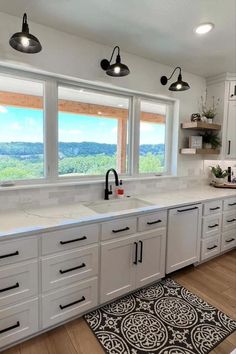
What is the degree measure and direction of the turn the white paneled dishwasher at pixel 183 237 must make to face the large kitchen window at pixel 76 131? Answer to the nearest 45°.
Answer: approximately 135° to its right

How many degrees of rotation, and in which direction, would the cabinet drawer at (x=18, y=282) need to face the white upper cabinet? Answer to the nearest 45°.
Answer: approximately 45° to its left

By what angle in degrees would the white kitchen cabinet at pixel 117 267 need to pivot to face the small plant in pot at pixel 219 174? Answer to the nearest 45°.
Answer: approximately 90° to its left

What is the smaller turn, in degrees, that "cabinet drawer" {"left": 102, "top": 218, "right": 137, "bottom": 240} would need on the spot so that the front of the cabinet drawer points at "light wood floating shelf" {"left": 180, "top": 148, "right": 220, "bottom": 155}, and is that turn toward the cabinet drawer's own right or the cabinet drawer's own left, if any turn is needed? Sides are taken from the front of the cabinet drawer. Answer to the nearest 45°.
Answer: approximately 90° to the cabinet drawer's own left

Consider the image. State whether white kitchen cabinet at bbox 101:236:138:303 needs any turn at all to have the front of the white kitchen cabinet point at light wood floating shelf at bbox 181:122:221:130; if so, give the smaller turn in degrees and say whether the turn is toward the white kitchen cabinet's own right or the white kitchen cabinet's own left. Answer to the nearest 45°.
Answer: approximately 90° to the white kitchen cabinet's own left

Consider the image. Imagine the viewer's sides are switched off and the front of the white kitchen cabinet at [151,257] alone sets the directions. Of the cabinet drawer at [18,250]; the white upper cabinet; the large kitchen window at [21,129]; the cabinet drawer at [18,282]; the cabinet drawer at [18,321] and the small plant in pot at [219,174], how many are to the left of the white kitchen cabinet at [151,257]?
2

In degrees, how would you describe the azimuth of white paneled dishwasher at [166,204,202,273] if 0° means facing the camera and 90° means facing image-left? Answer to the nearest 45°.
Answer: approximately 315°

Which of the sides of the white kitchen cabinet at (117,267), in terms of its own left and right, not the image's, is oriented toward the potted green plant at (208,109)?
left

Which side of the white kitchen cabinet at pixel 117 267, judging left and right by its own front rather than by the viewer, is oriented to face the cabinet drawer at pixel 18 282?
right

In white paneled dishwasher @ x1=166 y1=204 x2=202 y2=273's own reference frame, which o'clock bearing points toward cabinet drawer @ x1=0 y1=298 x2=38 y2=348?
The cabinet drawer is roughly at 3 o'clock from the white paneled dishwasher.

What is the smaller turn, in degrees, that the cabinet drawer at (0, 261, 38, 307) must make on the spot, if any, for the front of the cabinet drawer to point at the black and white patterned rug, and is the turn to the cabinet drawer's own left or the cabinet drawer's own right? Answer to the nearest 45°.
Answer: approximately 45° to the cabinet drawer's own left

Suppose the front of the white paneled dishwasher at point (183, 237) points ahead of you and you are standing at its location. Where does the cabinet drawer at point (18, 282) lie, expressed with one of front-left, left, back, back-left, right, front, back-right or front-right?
right
